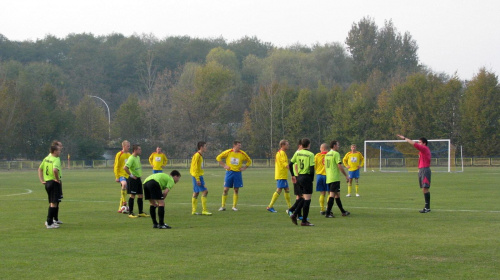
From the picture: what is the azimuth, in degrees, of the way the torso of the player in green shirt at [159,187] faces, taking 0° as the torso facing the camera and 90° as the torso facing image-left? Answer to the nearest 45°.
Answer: approximately 270°

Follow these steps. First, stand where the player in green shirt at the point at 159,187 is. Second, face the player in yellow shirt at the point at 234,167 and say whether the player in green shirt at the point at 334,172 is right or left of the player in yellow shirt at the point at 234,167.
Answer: right

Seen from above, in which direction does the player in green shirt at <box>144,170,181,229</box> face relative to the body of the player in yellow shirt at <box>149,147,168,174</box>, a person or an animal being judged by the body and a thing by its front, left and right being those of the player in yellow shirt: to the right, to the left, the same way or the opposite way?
to the left

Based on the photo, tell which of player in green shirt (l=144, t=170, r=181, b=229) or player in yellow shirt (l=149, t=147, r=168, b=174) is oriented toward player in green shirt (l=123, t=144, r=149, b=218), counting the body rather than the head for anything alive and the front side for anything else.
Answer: the player in yellow shirt

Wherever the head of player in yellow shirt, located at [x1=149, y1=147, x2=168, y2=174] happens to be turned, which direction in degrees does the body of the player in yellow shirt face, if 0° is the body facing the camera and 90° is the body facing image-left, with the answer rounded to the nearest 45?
approximately 0°

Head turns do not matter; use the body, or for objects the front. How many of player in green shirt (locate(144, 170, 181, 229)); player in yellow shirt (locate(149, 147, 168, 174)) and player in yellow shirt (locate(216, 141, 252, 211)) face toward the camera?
2

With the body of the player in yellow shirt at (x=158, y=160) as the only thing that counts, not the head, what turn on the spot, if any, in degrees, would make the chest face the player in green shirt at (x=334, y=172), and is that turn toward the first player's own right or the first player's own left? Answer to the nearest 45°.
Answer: approximately 45° to the first player's own left

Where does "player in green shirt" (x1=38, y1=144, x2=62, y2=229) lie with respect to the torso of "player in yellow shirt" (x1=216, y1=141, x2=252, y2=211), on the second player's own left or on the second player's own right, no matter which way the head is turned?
on the second player's own right
